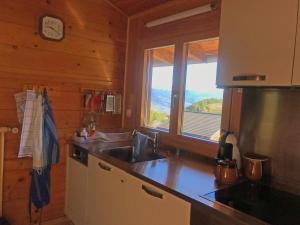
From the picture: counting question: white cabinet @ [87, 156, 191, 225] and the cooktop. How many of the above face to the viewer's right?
0

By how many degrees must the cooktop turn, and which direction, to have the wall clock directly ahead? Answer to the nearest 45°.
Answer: approximately 45° to its right

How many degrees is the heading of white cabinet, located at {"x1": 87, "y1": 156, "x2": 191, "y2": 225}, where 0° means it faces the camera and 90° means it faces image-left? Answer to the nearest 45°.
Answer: approximately 45°

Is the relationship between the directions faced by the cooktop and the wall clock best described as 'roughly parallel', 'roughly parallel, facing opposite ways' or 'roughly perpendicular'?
roughly perpendicular

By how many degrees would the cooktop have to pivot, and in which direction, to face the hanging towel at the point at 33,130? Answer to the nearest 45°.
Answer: approximately 45° to its right

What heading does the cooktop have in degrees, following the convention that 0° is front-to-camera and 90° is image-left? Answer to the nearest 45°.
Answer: approximately 45°

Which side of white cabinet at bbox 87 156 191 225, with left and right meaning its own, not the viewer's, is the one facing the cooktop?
left

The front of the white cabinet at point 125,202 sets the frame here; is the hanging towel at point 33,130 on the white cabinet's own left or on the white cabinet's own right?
on the white cabinet's own right

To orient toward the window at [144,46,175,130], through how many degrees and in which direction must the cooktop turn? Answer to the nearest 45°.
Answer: approximately 90° to its right
